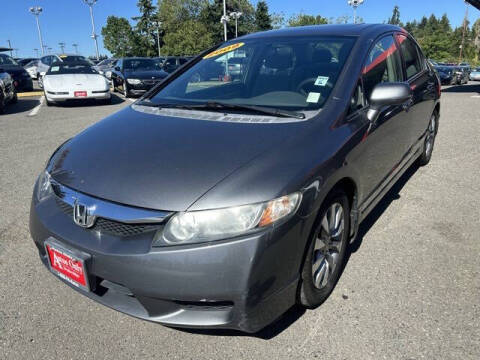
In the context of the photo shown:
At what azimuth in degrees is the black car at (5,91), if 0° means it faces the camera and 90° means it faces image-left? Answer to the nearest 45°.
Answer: approximately 315°

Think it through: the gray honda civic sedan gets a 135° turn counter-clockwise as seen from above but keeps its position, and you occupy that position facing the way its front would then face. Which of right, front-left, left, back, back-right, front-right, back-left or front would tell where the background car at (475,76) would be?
front-left

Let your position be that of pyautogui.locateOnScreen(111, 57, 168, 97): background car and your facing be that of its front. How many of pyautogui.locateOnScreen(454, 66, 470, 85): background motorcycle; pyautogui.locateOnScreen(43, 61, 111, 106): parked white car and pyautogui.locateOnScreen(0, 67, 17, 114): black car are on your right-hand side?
2

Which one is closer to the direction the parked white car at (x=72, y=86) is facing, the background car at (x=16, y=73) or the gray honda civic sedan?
the gray honda civic sedan

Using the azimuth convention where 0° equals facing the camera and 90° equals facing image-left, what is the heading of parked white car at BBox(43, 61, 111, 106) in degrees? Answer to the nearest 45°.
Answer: approximately 0°

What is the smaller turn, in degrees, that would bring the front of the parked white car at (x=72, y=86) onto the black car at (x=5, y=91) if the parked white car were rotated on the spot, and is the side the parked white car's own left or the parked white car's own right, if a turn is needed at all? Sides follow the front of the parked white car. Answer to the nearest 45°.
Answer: approximately 90° to the parked white car's own right

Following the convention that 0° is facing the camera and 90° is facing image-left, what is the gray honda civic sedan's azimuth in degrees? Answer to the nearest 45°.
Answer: approximately 45°

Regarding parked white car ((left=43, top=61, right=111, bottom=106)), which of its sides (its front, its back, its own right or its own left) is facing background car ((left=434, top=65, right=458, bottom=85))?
left

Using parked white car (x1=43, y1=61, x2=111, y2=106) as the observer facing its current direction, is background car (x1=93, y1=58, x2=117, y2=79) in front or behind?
behind

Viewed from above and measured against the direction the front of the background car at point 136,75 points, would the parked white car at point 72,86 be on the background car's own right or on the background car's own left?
on the background car's own right
